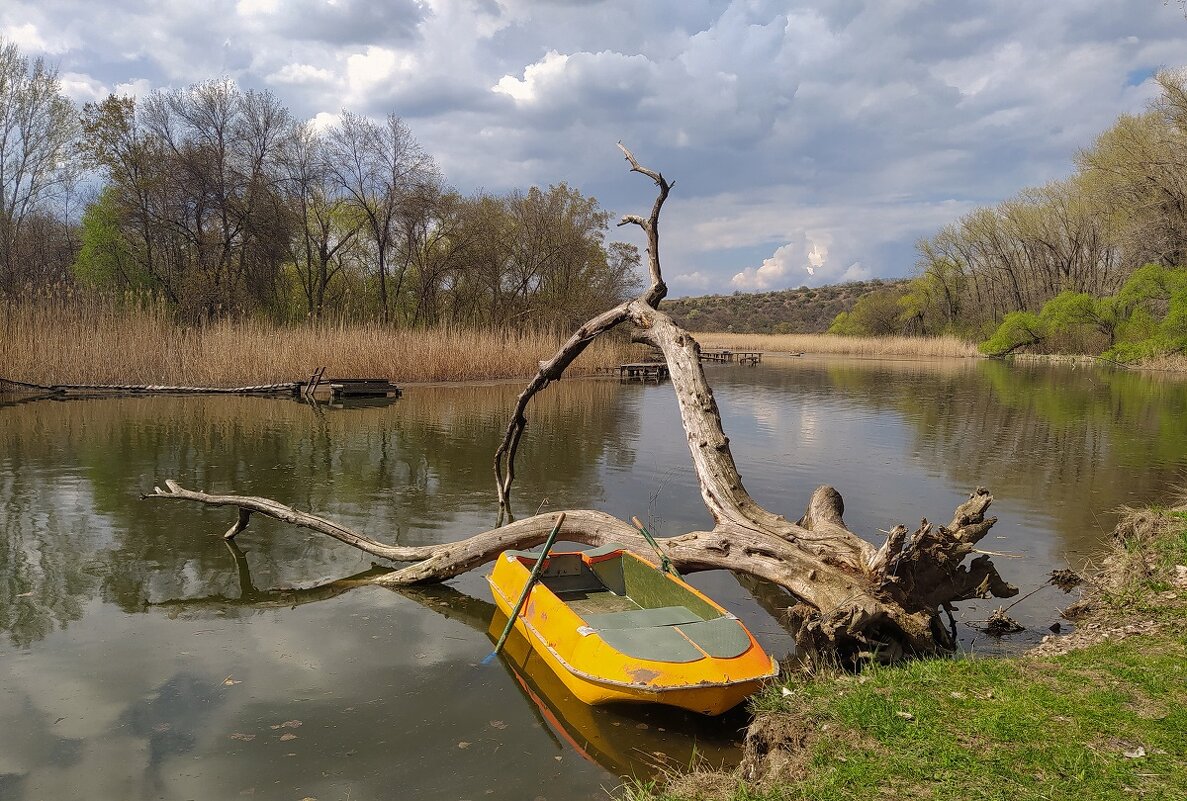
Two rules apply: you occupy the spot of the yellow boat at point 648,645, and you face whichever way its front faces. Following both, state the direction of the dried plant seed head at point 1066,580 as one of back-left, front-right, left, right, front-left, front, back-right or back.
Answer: left

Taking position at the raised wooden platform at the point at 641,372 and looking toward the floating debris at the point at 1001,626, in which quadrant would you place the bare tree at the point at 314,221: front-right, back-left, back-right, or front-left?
back-right

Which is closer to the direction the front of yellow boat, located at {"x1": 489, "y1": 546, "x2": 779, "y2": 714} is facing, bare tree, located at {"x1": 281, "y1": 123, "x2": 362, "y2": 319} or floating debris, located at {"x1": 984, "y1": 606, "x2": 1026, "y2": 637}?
the floating debris

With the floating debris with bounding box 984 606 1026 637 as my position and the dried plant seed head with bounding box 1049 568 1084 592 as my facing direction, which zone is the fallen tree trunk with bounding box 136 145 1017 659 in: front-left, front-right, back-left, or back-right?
back-left

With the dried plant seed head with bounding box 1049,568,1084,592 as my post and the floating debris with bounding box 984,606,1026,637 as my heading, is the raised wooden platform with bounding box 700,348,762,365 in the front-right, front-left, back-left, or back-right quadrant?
back-right

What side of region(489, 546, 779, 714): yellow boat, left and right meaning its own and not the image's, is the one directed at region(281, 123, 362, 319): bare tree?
back

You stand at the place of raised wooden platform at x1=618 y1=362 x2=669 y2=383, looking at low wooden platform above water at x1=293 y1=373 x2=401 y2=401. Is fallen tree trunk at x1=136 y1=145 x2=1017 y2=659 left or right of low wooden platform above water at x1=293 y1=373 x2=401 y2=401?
left

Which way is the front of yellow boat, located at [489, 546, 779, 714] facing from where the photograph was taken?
facing the viewer and to the right of the viewer

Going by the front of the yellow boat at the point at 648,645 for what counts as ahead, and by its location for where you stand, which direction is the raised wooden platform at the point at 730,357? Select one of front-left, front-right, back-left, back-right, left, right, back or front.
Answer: back-left

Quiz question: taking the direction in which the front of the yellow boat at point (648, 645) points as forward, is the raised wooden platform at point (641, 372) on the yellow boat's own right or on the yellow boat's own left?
on the yellow boat's own left
